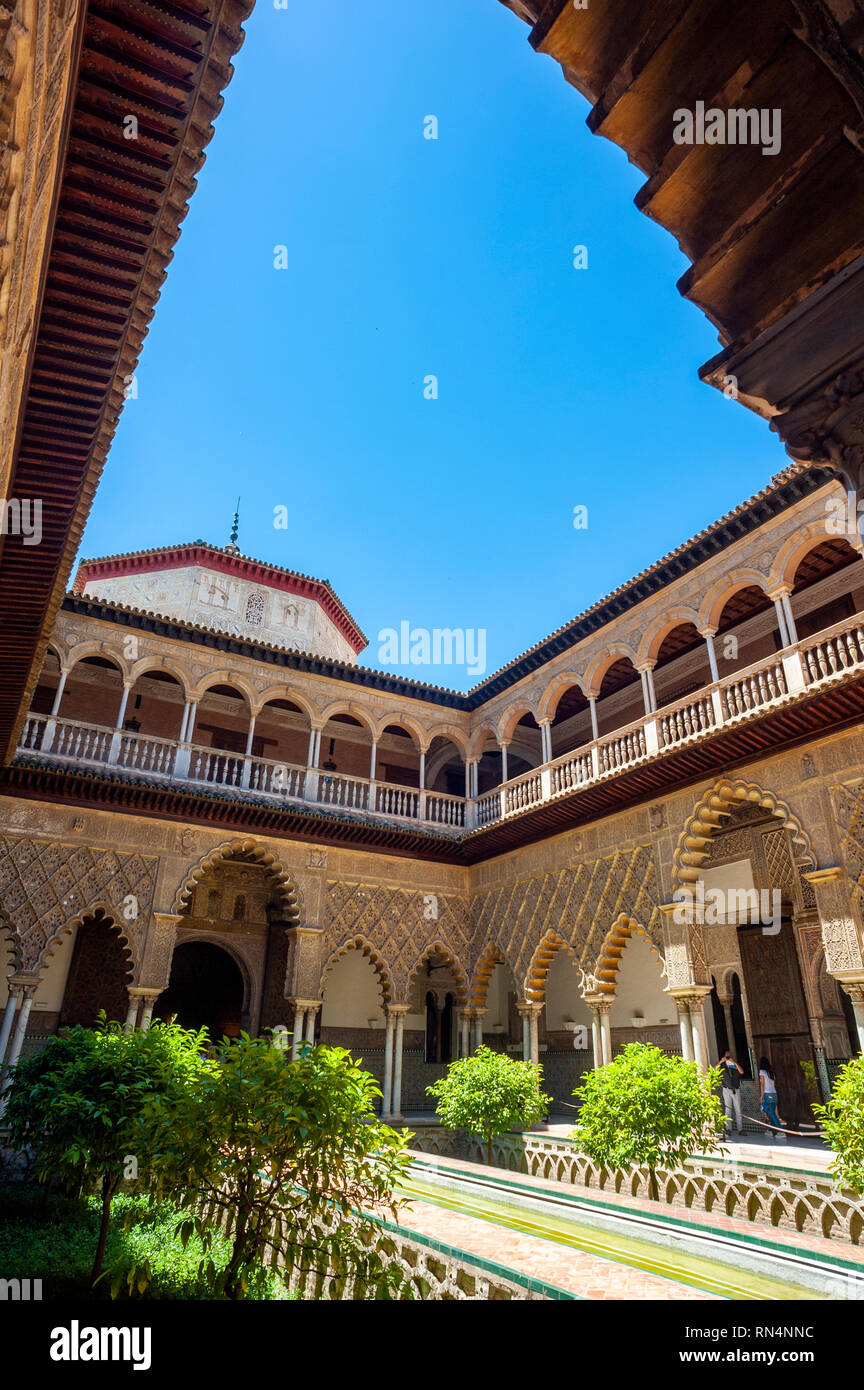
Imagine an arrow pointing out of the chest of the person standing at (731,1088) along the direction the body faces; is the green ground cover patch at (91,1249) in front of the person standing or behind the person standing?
in front

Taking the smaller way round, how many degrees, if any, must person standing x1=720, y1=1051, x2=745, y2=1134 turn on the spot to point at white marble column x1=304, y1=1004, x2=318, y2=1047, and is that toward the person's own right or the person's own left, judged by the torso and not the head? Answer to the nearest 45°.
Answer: approximately 90° to the person's own right

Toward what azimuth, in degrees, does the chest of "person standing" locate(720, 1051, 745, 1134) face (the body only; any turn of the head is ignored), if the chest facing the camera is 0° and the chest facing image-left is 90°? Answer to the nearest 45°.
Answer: approximately 0°

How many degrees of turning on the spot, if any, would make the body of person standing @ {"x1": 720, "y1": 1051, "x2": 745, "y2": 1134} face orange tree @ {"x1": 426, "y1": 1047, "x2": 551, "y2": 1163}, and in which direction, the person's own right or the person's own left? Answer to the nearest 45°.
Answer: approximately 45° to the person's own right

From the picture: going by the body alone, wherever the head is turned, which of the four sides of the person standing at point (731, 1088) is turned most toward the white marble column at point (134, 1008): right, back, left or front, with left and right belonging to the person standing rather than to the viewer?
right
